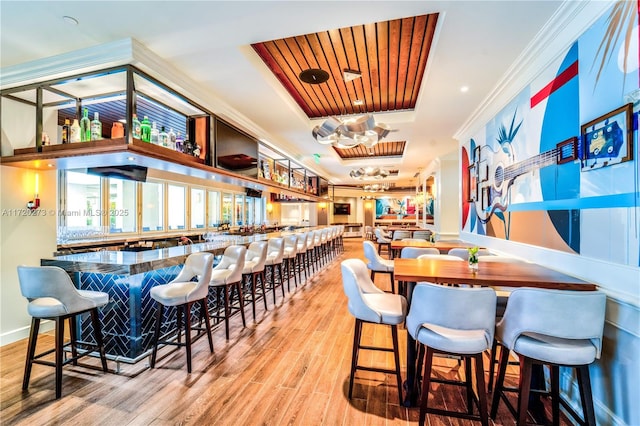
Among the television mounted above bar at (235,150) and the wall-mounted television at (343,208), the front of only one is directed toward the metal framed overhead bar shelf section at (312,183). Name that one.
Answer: the wall-mounted television at (343,208)

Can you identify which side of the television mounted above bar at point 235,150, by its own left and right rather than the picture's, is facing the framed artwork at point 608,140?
front

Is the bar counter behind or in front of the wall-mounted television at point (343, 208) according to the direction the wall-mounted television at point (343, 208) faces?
in front

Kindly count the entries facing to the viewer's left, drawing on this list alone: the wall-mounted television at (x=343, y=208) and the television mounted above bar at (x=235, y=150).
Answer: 0

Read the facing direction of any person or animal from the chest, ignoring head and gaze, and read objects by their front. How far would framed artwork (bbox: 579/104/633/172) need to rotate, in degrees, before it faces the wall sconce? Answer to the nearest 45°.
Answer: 0° — it already faces it

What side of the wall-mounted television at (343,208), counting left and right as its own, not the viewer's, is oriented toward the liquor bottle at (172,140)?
front

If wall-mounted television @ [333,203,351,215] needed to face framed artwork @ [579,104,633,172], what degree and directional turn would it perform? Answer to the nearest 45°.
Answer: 0° — it already faces it

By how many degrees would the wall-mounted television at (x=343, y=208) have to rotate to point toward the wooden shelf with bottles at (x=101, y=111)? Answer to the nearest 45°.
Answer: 0° — it already faces it

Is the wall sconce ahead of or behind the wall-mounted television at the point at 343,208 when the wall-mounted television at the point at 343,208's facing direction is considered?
ahead

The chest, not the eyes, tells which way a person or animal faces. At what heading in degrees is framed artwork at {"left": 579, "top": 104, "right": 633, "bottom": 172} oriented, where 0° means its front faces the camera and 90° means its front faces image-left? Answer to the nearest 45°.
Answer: approximately 45°

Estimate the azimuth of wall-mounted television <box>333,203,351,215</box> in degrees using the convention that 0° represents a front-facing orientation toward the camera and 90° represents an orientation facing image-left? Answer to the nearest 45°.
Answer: approximately 0°
